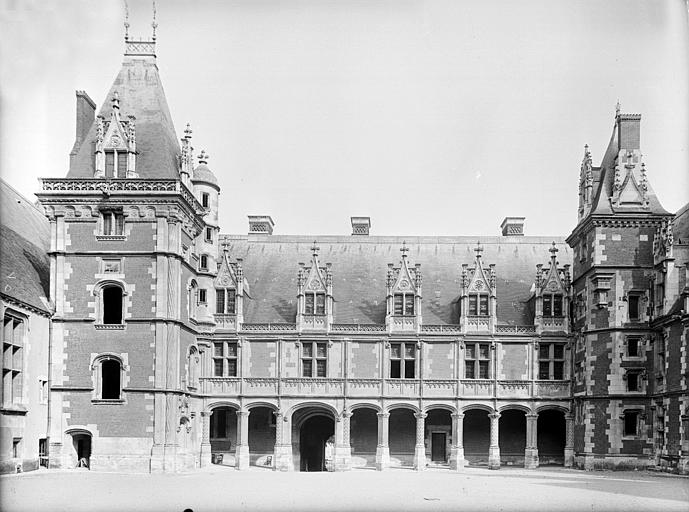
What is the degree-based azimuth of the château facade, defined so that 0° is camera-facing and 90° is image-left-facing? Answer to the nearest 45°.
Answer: approximately 0°
